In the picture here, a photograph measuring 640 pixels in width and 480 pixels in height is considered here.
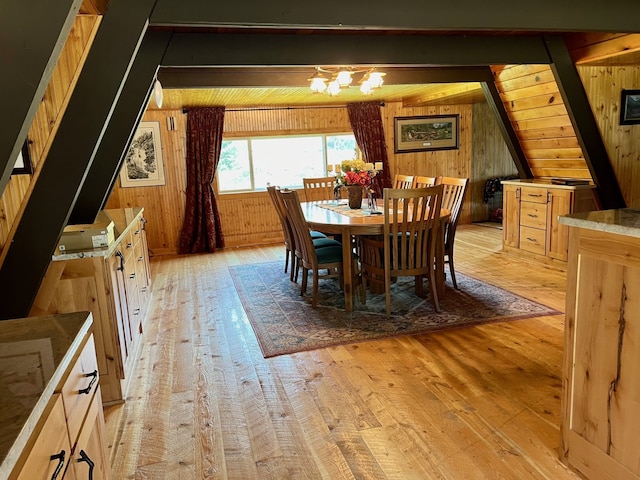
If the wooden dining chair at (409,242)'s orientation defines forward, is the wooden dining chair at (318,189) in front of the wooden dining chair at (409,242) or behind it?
in front

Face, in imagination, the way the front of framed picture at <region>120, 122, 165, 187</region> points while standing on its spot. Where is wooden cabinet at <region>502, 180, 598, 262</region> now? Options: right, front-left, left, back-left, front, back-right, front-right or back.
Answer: front-left

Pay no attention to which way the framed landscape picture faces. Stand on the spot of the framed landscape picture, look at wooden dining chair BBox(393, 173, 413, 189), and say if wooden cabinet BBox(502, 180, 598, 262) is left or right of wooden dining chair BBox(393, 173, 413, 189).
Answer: left

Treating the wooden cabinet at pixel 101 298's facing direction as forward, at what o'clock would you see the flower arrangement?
The flower arrangement is roughly at 11 o'clock from the wooden cabinet.

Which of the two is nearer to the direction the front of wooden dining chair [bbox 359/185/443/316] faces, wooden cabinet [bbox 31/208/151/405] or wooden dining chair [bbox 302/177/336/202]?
the wooden dining chair

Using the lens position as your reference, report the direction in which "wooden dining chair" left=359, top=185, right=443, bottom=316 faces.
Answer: facing away from the viewer and to the left of the viewer

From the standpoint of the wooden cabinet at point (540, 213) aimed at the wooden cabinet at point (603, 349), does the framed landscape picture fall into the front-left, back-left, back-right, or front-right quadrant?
back-right

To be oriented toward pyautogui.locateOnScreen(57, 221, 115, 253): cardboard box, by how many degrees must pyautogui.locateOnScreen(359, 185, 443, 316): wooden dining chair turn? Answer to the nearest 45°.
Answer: approximately 90° to its left

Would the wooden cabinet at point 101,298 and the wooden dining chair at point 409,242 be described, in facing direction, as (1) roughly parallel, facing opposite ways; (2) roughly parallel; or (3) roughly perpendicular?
roughly perpendicular

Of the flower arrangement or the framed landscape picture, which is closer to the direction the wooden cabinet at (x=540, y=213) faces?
the flower arrangement

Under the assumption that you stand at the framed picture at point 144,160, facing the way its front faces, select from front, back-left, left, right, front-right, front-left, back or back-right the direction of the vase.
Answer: front-left

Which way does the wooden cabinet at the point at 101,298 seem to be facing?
to the viewer's right

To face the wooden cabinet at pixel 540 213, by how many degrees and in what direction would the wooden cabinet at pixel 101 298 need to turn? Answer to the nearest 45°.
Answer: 0° — it already faces it

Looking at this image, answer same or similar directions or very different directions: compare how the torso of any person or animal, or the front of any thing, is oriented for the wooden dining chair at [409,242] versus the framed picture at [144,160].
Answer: very different directions

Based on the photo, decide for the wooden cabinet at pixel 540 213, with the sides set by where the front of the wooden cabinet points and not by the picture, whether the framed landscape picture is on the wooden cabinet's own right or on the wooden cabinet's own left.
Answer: on the wooden cabinet's own right
